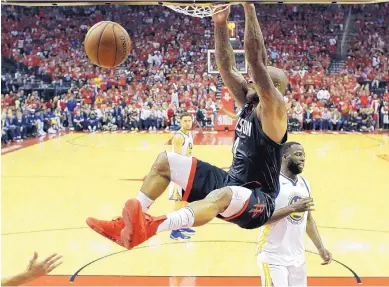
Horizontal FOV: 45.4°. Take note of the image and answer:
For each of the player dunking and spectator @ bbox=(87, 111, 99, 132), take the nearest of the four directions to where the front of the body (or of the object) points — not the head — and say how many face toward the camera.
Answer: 1

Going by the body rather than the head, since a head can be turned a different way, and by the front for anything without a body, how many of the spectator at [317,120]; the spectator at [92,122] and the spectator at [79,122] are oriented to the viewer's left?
0

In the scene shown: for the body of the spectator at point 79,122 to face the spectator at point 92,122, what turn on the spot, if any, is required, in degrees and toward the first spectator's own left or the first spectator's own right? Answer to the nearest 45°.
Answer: approximately 90° to the first spectator's own left

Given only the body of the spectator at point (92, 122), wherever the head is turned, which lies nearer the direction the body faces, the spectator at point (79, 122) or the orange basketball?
the orange basketball

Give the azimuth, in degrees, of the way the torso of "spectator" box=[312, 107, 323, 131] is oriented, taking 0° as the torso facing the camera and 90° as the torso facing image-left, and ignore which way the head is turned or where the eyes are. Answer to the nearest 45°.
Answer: approximately 0°

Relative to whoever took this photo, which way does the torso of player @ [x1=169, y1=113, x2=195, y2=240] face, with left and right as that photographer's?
facing the viewer and to the right of the viewer

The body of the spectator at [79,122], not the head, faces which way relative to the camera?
toward the camera

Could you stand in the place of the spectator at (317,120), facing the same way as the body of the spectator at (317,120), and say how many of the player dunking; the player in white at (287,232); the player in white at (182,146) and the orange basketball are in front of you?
4

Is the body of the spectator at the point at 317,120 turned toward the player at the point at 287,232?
yes

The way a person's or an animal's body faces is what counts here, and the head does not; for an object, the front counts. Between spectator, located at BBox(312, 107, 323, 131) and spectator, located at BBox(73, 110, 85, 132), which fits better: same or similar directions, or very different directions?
same or similar directions

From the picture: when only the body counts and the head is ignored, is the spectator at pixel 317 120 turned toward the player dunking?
yes
